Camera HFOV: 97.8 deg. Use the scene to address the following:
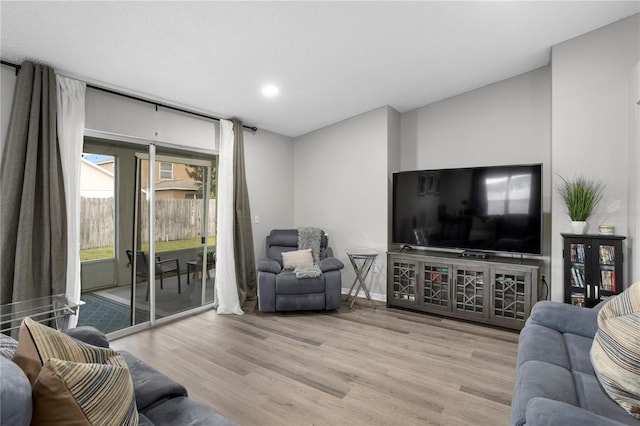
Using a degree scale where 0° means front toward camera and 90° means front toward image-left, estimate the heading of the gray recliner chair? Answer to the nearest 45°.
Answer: approximately 0°

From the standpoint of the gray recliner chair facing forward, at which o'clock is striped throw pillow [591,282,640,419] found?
The striped throw pillow is roughly at 11 o'clock from the gray recliner chair.

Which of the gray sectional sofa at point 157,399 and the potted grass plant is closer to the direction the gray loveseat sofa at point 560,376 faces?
the gray sectional sofa

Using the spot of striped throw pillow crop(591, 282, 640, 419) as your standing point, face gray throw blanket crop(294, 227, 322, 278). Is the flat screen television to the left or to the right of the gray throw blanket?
right

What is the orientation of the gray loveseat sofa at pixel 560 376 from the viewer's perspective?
to the viewer's left
